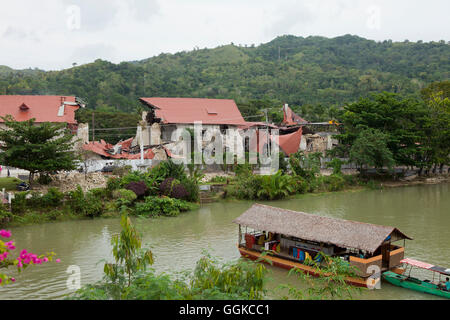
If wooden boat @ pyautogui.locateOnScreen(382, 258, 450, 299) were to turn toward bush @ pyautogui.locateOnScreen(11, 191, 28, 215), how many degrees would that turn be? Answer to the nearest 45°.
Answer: approximately 45° to its left

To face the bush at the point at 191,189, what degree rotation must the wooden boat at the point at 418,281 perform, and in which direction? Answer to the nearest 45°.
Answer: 0° — it already faces it

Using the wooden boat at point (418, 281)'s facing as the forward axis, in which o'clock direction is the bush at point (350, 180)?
The bush is roughly at 1 o'clock from the wooden boat.

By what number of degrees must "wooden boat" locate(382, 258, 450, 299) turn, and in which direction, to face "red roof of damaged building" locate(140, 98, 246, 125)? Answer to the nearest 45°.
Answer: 0° — it already faces it

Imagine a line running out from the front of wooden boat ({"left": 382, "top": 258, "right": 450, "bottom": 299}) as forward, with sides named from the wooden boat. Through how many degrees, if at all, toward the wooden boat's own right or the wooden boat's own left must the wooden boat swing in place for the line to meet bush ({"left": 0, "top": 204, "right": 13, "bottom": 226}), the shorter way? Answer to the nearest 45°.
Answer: approximately 45° to the wooden boat's own left

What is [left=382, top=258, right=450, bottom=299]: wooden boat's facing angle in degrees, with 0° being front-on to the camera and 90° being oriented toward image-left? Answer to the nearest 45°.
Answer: approximately 135°

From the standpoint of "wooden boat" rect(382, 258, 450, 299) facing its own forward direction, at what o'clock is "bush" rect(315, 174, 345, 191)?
The bush is roughly at 1 o'clock from the wooden boat.
